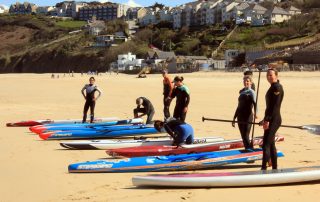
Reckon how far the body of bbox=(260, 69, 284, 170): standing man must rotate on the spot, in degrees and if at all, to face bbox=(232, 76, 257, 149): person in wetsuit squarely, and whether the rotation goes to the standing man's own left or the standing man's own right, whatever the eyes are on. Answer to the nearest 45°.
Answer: approximately 90° to the standing man's own right

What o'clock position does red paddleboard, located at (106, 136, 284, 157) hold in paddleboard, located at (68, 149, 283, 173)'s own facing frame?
The red paddleboard is roughly at 3 o'clock from the paddleboard.

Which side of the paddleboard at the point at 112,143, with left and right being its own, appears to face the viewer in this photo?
left

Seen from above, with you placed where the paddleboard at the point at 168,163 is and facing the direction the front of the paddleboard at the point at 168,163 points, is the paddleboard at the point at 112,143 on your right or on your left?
on your right

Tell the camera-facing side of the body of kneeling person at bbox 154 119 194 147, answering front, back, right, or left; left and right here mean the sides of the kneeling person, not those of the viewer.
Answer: left

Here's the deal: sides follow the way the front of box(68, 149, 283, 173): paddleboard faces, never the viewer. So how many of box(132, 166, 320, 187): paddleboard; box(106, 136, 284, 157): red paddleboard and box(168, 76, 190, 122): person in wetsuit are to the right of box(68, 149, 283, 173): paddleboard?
2

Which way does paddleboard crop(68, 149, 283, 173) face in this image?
to the viewer's left

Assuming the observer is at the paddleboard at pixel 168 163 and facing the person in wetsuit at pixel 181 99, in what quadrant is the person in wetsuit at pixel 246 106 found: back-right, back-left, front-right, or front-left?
front-right

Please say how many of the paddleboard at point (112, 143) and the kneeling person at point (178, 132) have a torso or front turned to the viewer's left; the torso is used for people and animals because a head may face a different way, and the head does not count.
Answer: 2
